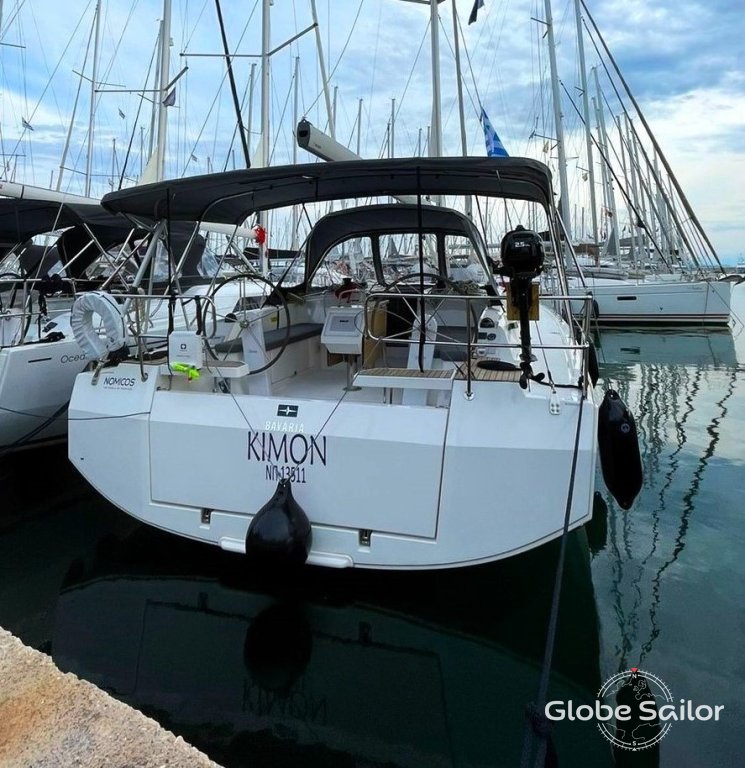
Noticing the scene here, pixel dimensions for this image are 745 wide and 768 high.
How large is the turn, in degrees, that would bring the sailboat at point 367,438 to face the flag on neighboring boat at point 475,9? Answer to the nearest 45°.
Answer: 0° — it already faces it

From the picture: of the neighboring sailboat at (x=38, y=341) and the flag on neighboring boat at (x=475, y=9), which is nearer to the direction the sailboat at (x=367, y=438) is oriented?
the flag on neighboring boat

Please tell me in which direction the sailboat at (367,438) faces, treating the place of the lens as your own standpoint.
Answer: facing away from the viewer

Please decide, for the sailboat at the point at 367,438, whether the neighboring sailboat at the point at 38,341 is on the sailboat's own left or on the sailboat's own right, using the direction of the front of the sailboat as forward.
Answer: on the sailboat's own left

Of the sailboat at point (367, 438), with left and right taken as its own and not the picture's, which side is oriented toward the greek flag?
front
